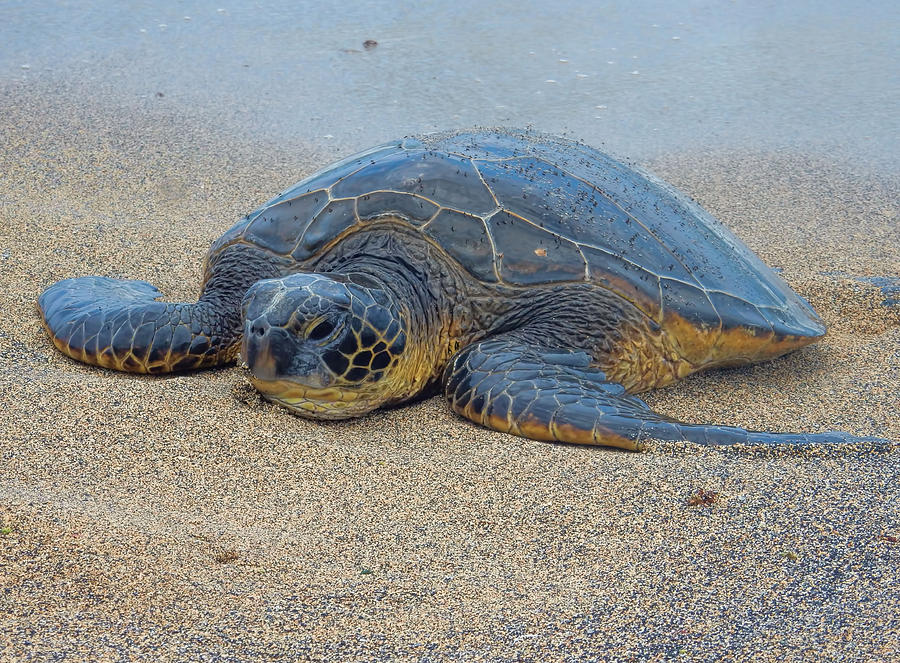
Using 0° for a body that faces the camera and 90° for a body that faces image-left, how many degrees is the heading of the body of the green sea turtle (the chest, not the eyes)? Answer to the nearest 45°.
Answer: approximately 45°
